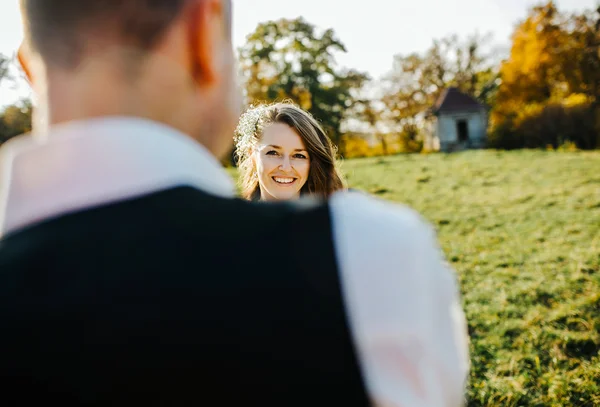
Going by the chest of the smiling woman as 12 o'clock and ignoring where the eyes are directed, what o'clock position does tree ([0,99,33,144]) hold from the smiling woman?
The tree is roughly at 5 o'clock from the smiling woman.

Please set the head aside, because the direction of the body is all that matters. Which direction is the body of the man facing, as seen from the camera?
away from the camera

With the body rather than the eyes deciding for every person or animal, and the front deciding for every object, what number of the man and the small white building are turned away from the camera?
1

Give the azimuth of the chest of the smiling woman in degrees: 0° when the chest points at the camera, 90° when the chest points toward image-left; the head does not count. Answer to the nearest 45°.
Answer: approximately 0°

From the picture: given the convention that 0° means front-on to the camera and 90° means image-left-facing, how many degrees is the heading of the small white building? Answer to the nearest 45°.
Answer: approximately 0°

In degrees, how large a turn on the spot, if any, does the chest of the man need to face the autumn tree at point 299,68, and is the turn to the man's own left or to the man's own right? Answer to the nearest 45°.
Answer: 0° — they already face it

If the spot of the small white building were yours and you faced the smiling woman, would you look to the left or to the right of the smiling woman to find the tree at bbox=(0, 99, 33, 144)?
right

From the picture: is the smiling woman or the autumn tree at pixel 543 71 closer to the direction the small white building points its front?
the smiling woman

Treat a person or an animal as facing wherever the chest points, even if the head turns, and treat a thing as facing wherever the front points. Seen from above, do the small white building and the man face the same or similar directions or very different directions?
very different directions

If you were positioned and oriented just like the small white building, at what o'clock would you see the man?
The man is roughly at 12 o'clock from the small white building.

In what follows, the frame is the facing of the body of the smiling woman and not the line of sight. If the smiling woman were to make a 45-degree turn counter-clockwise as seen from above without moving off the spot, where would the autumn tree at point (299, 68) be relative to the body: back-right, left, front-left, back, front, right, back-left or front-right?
back-left
